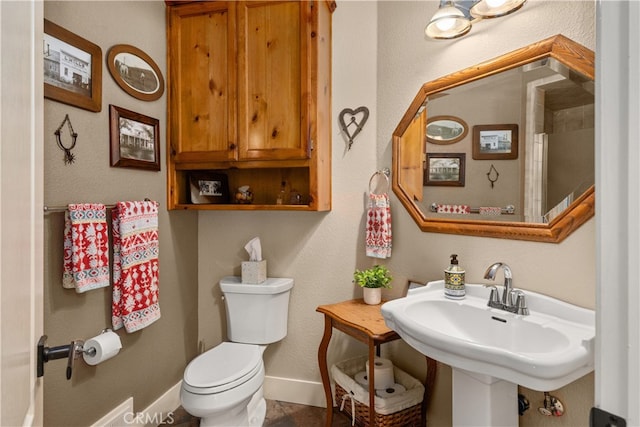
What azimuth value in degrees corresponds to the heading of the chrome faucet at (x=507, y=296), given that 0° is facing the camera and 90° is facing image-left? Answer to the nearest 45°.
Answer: approximately 45°

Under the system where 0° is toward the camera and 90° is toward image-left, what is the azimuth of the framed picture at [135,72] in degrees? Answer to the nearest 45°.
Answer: approximately 315°

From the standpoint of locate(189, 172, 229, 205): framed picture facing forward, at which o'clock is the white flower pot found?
The white flower pot is roughly at 10 o'clock from the framed picture.

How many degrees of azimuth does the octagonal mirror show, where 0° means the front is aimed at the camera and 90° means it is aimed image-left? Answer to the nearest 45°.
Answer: approximately 45°

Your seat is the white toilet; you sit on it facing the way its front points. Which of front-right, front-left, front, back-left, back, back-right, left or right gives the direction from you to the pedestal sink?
left

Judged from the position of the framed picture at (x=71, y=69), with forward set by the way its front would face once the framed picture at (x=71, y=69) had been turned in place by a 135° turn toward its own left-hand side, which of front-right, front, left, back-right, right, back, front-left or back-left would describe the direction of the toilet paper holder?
back

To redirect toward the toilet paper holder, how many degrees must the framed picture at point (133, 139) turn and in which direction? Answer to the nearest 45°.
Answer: approximately 45° to its right

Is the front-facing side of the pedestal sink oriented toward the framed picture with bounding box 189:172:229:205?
no

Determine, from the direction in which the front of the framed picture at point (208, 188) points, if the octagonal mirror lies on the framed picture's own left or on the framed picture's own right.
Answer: on the framed picture's own left

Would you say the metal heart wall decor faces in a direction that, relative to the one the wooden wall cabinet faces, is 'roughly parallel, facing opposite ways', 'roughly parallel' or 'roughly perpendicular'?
roughly parallel

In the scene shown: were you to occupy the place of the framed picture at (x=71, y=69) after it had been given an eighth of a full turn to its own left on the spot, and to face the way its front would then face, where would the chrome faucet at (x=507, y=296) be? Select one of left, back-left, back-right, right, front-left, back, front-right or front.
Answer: front-right

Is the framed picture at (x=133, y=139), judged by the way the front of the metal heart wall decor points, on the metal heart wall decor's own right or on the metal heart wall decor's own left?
on the metal heart wall decor's own right

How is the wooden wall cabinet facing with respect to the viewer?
toward the camera

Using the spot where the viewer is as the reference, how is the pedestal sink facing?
facing the viewer and to the left of the viewer

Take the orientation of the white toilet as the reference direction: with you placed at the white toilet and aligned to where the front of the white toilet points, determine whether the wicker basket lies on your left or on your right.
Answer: on your left

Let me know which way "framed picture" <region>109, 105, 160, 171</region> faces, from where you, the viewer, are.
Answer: facing the viewer and to the right of the viewer

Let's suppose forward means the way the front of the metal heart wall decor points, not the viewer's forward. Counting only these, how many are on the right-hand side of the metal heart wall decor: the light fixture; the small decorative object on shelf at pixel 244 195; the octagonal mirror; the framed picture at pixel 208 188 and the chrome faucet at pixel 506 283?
2
